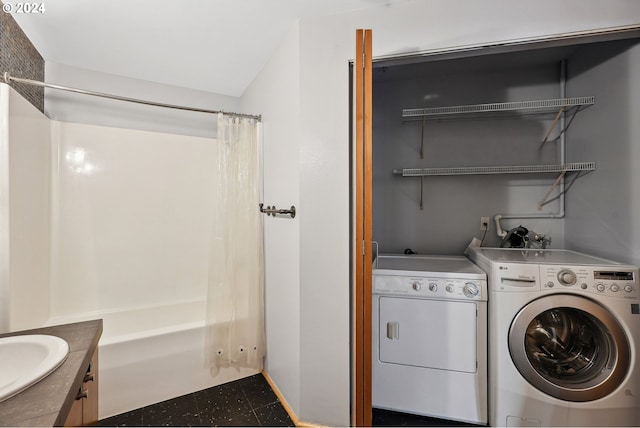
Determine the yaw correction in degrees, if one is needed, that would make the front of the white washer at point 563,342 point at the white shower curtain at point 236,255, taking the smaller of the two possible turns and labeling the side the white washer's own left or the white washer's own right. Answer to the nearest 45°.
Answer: approximately 45° to the white washer's own right

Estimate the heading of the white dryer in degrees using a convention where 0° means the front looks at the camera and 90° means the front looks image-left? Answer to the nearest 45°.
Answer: approximately 0°

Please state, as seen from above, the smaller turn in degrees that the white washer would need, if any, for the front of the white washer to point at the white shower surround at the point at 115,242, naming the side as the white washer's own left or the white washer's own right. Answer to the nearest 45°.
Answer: approximately 45° to the white washer's own right

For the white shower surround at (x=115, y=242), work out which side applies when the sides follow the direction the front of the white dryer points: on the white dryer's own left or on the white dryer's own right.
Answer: on the white dryer's own right

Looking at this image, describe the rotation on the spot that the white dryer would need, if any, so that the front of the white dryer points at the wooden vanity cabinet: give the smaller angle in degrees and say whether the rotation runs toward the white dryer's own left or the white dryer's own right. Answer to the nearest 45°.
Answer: approximately 45° to the white dryer's own right

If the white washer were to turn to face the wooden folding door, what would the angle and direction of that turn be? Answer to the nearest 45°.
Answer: approximately 45° to its right

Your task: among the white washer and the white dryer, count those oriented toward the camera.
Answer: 2

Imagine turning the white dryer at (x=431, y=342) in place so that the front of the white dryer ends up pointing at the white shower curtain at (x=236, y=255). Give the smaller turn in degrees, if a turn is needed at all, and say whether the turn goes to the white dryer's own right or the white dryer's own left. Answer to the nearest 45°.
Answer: approximately 90° to the white dryer's own right
